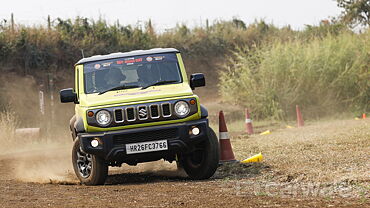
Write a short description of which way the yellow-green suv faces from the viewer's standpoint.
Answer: facing the viewer

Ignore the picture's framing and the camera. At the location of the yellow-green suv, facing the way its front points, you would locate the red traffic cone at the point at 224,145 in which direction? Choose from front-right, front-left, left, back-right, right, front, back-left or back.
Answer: back-left
